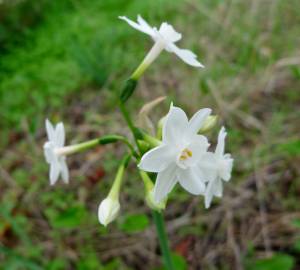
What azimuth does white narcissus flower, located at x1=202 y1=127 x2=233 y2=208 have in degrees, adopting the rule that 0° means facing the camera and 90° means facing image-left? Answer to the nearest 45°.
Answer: approximately 270°
